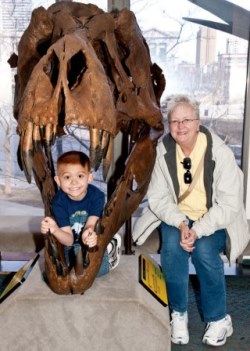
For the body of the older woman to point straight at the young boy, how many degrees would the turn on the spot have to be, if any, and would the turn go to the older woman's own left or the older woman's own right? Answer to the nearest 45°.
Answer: approximately 45° to the older woman's own right

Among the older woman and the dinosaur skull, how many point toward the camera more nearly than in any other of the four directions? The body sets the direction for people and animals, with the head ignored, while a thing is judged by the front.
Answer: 2

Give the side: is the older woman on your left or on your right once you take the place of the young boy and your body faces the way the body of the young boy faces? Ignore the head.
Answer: on your left

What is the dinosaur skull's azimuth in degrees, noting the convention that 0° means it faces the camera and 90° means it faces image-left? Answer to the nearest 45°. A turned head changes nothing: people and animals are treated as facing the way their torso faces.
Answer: approximately 0°

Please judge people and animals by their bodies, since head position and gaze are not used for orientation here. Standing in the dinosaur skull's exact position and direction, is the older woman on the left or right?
on its left
